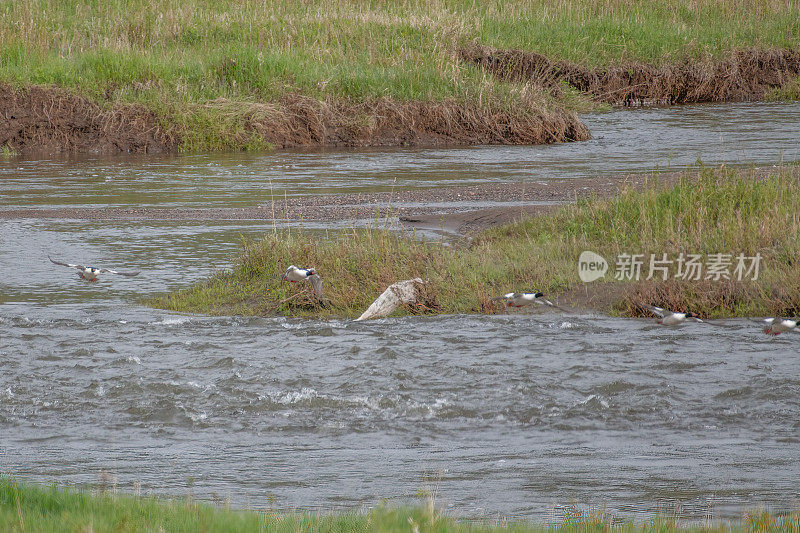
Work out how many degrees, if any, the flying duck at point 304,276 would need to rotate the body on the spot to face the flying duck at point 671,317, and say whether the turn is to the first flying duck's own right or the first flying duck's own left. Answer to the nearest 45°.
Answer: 0° — it already faces it

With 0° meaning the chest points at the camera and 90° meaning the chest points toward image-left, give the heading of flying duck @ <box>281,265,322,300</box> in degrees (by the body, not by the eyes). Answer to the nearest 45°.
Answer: approximately 270°
